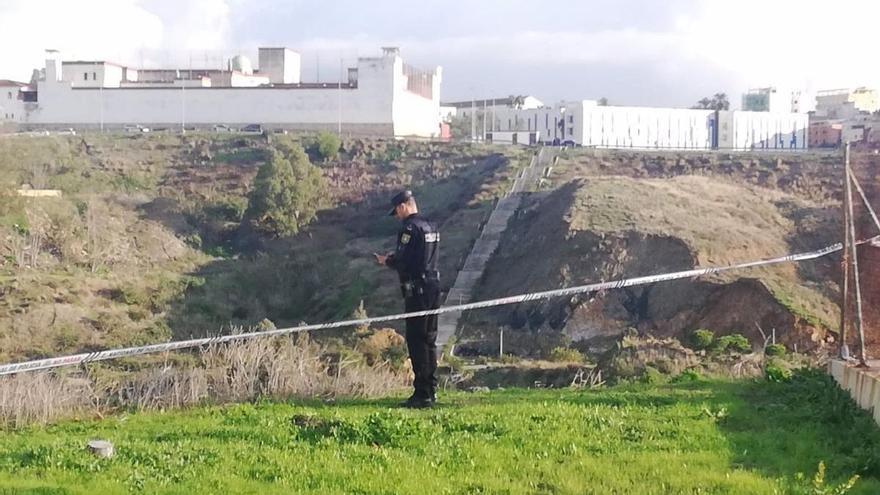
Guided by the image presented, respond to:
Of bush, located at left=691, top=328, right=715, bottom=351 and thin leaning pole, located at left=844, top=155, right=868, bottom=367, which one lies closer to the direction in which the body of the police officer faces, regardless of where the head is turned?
the bush

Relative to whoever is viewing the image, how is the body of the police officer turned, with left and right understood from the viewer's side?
facing away from the viewer and to the left of the viewer

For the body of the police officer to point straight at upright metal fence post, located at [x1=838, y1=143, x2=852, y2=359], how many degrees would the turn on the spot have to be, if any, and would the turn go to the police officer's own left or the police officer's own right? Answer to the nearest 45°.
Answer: approximately 135° to the police officer's own right

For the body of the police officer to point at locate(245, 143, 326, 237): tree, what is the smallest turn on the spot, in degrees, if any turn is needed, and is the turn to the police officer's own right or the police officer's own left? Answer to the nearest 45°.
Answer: approximately 45° to the police officer's own right

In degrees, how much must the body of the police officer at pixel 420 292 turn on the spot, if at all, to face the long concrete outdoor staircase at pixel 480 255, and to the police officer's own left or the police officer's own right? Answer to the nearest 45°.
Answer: approximately 45° to the police officer's own right

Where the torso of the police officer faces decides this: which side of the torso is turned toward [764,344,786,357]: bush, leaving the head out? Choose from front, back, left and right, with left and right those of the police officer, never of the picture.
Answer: right

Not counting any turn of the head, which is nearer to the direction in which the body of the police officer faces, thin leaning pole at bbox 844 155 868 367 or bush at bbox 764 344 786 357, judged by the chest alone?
the bush

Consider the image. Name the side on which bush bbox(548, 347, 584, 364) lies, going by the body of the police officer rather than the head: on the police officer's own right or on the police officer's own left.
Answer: on the police officer's own right
